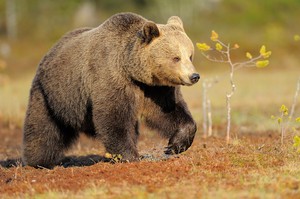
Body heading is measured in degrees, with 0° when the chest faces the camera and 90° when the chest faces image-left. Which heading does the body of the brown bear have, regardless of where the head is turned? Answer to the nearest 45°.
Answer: approximately 315°
